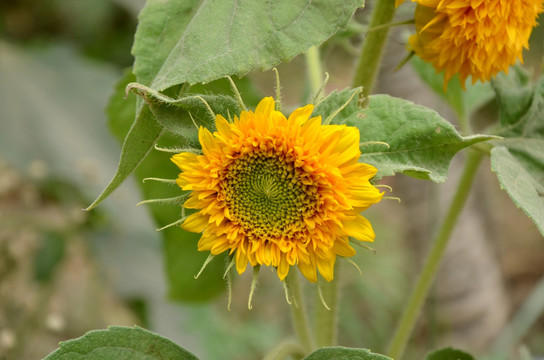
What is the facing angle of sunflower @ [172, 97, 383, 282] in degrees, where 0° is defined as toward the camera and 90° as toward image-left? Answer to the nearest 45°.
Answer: approximately 0°
